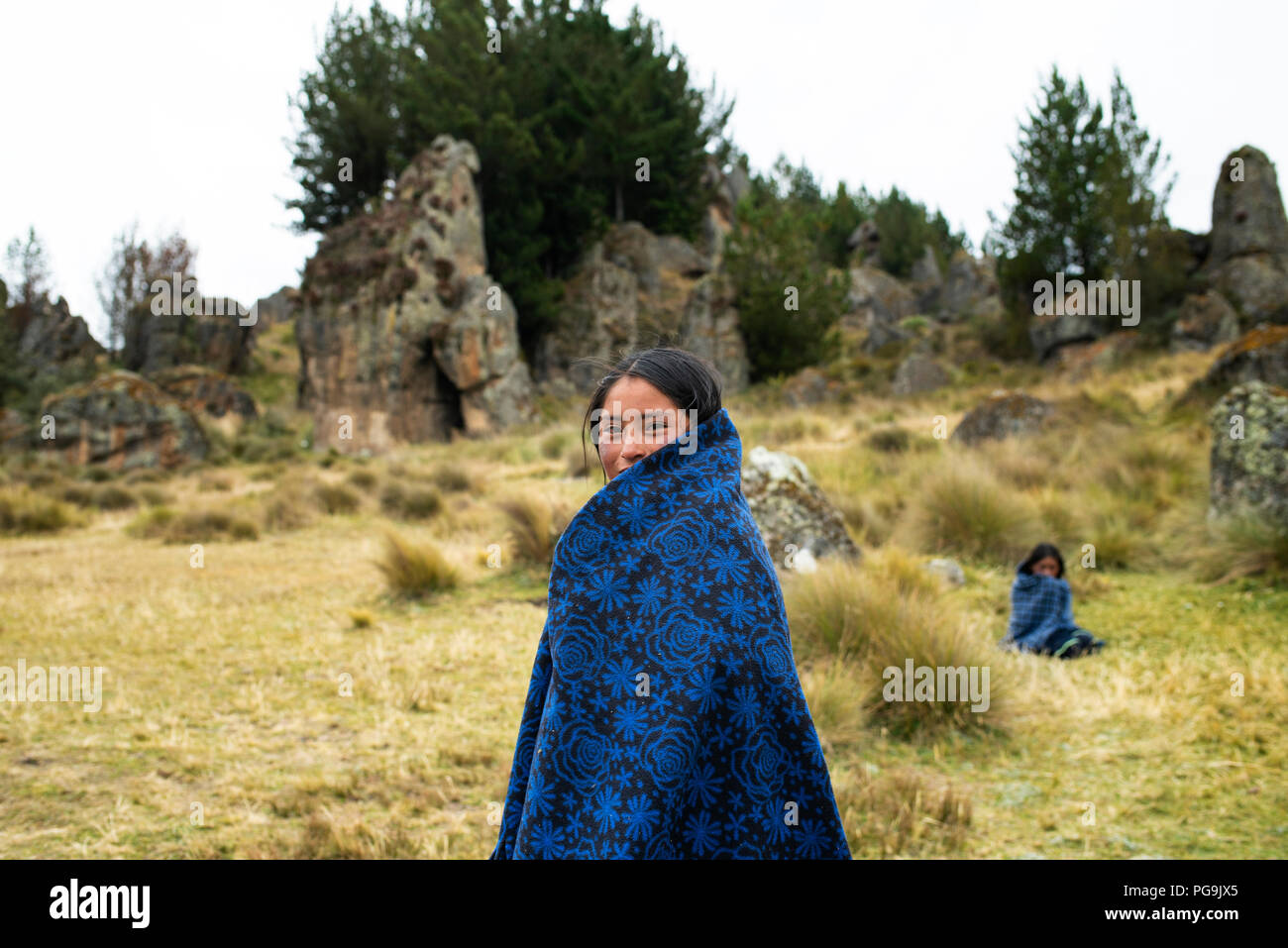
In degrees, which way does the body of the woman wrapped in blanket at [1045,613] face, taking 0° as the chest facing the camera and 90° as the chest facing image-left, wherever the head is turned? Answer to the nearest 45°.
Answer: approximately 315°

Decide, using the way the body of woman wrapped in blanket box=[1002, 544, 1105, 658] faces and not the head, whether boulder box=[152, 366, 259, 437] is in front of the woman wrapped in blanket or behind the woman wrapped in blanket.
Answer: behind

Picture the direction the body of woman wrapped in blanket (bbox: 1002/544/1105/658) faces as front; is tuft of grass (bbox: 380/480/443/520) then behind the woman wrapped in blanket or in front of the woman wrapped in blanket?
behind

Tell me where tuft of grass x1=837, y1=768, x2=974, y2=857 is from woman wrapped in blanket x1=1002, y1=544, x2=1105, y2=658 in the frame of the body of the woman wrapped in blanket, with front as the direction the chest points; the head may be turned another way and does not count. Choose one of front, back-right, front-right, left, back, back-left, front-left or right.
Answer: front-right

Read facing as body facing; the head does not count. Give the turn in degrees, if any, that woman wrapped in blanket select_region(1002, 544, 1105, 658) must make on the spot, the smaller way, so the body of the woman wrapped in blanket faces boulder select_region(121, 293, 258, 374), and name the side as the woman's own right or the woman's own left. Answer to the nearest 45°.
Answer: approximately 180°

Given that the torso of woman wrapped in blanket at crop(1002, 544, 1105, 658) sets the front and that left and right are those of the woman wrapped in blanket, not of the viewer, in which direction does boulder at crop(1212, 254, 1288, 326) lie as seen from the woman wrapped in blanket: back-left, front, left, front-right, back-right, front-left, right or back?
back-left

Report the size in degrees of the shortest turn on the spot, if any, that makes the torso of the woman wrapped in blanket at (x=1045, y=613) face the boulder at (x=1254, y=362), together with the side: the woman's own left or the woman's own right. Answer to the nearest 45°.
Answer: approximately 135° to the woman's own left
